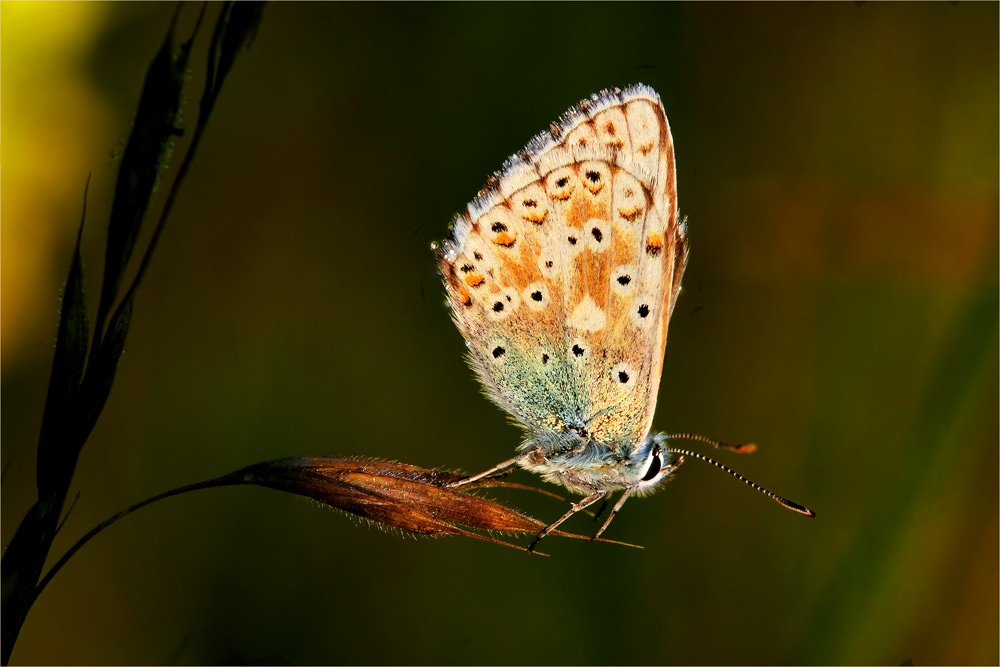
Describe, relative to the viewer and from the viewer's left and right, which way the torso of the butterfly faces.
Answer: facing to the right of the viewer
